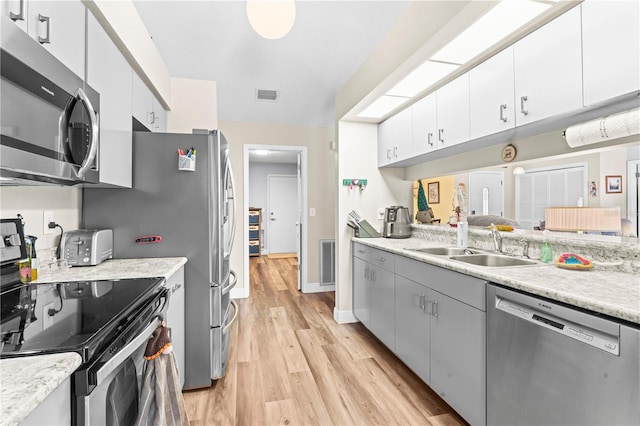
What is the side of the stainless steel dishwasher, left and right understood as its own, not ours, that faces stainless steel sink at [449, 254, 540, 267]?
right

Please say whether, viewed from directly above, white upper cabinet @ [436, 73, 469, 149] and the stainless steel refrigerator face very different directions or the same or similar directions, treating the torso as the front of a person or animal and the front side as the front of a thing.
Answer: very different directions

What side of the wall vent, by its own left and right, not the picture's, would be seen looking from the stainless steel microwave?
front

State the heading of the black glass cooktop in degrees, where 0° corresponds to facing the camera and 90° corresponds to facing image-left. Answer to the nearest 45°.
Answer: approximately 315°

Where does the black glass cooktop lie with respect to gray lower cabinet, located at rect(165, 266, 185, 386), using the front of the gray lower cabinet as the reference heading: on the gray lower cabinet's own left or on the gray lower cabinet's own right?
on the gray lower cabinet's own right

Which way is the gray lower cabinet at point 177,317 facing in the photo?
to the viewer's right

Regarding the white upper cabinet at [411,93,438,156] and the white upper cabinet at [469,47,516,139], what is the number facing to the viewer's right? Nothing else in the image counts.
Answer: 0

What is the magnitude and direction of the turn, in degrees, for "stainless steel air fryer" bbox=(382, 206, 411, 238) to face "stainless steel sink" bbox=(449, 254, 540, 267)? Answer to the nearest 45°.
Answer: approximately 90° to its left

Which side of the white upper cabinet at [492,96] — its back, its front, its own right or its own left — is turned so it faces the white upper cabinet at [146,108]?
front

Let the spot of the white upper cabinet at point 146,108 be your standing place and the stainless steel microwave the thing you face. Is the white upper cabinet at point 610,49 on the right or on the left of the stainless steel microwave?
left

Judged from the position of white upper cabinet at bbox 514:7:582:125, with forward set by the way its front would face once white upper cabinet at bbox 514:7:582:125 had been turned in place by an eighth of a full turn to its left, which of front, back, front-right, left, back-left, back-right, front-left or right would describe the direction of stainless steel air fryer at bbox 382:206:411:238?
back-right

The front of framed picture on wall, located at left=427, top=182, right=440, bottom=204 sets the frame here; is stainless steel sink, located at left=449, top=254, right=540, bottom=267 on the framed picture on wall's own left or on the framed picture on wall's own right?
on the framed picture on wall's own left

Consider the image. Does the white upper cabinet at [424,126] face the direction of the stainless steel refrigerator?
yes

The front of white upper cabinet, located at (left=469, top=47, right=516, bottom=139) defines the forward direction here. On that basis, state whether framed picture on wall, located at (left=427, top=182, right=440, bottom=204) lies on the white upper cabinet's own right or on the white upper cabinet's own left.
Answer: on the white upper cabinet's own right

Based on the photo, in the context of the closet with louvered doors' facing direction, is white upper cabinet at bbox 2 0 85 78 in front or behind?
in front
